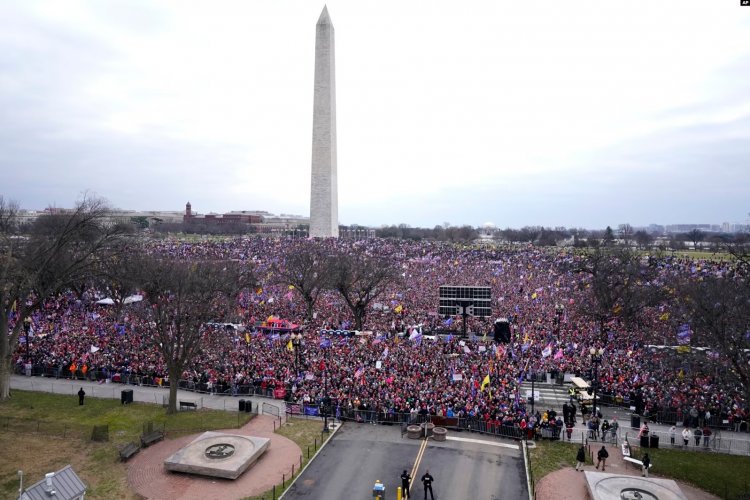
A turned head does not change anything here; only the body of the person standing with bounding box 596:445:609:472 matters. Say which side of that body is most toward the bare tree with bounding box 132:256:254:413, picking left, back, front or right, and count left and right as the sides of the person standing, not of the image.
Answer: left

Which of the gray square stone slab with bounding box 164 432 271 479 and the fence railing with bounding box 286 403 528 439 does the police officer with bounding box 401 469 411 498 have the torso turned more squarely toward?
the fence railing

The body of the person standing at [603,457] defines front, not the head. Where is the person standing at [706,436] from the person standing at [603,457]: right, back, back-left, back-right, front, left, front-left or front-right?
front-right

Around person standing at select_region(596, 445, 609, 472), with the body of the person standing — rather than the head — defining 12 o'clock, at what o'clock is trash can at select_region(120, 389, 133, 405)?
The trash can is roughly at 9 o'clock from the person standing.

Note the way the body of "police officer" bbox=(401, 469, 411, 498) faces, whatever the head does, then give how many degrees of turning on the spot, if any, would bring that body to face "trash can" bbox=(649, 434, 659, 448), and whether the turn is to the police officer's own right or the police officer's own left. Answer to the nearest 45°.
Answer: approximately 45° to the police officer's own right

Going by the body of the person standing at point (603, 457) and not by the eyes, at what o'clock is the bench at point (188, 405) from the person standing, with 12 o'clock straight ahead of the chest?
The bench is roughly at 9 o'clock from the person standing.

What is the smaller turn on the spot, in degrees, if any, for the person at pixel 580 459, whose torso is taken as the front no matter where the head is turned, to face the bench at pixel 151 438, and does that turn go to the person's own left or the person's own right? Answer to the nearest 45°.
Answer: approximately 90° to the person's own left

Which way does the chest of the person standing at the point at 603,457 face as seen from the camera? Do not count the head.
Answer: away from the camera

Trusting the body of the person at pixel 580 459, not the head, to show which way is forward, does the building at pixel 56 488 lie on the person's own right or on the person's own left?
on the person's own left

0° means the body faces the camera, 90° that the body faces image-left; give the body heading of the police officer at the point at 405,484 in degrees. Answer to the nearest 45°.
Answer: approximately 180°

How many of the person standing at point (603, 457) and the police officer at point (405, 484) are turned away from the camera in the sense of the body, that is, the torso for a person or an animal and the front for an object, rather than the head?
2
